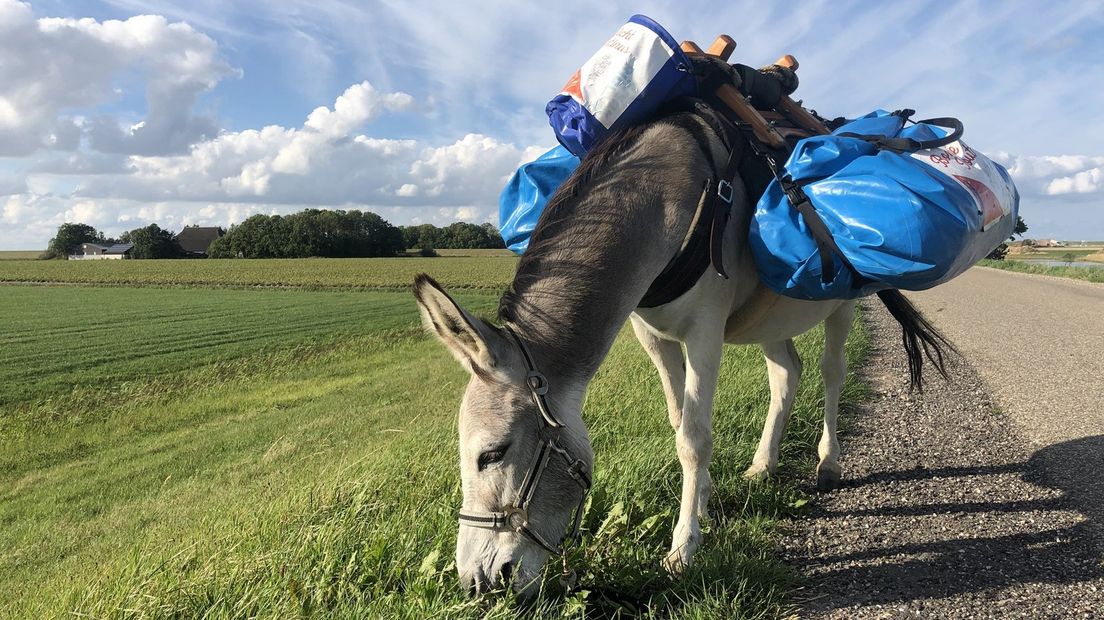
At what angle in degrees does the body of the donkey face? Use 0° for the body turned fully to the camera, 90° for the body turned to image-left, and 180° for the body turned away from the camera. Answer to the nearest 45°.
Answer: approximately 45°
